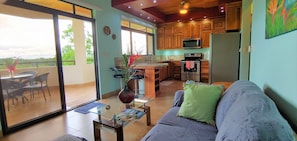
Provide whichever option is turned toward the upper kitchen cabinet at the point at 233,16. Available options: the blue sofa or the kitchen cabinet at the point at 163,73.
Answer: the kitchen cabinet

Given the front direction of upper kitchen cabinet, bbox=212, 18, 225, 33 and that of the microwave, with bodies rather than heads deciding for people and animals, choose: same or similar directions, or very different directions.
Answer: same or similar directions

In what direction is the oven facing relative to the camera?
toward the camera

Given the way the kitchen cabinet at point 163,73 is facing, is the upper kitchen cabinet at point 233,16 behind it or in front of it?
in front

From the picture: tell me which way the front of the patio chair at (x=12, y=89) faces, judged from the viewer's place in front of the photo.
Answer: facing away from the viewer and to the right of the viewer

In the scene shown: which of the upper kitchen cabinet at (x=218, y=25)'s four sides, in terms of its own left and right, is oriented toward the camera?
front

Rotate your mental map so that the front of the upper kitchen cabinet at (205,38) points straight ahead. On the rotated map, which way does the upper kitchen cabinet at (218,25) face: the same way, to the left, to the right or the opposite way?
the same way

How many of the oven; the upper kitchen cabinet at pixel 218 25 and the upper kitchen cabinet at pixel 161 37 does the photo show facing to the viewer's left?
0

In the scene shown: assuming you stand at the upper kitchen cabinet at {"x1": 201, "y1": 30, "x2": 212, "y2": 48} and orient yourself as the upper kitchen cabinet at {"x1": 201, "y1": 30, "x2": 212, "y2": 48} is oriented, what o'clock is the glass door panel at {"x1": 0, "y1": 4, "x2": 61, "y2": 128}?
The glass door panel is roughly at 1 o'clock from the upper kitchen cabinet.

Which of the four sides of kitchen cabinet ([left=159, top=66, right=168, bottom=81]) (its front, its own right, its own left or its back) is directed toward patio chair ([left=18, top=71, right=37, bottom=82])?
right
